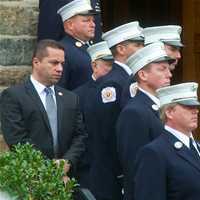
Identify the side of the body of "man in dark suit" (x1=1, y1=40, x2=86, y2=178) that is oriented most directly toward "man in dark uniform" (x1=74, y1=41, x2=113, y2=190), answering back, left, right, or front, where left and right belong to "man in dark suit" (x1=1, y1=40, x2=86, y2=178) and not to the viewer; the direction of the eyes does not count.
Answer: left

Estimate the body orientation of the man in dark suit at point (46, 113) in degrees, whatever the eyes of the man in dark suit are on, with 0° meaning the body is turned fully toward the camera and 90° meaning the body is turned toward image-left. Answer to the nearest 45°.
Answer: approximately 315°

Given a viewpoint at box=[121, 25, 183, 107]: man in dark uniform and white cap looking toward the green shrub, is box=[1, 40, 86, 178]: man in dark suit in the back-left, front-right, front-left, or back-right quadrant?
front-right

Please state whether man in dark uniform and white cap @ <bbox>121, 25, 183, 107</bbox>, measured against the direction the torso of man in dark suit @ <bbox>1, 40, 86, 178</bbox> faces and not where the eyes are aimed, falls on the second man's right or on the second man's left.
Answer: on the second man's left

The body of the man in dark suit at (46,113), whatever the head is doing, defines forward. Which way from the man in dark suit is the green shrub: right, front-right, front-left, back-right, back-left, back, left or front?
front-right
